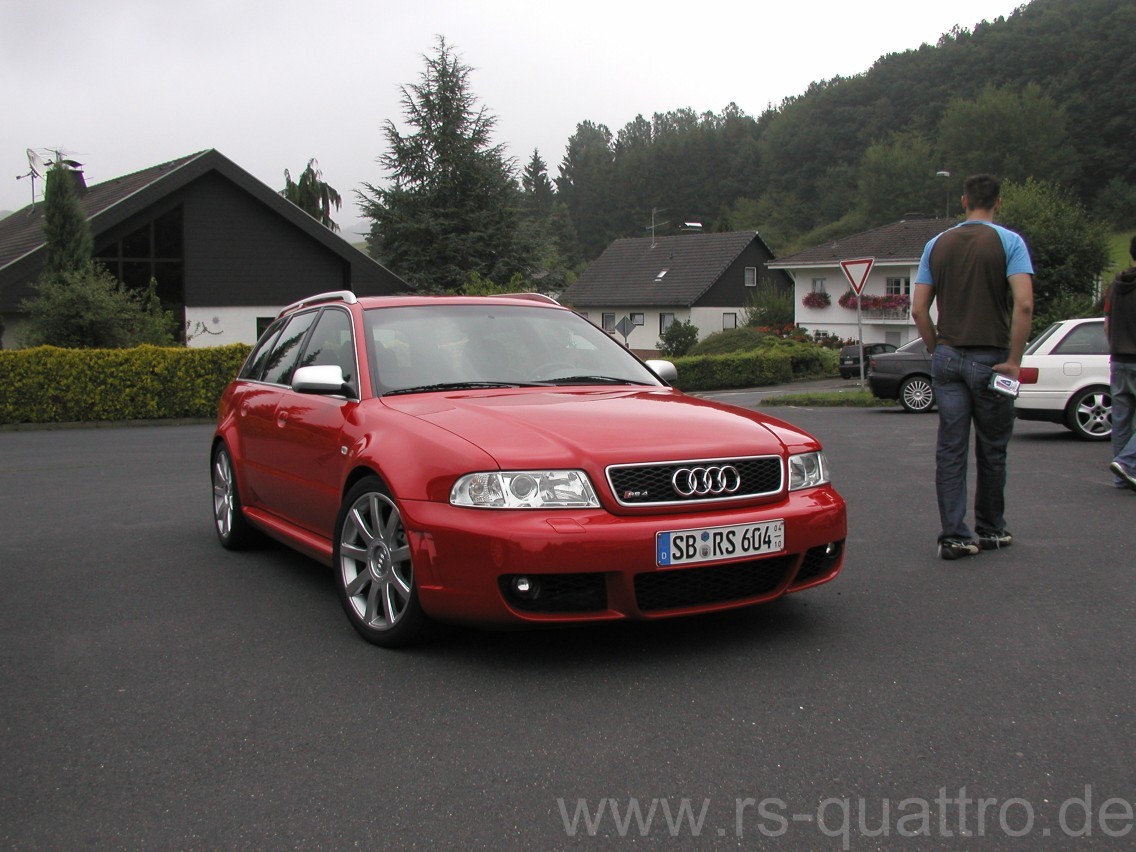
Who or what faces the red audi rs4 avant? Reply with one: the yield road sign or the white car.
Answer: the yield road sign

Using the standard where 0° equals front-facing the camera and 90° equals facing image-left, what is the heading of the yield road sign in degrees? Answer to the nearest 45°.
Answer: approximately 0°

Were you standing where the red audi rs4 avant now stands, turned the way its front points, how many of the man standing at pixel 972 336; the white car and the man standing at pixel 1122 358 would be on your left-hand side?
3

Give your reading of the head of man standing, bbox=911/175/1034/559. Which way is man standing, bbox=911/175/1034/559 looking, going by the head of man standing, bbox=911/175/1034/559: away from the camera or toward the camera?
away from the camera

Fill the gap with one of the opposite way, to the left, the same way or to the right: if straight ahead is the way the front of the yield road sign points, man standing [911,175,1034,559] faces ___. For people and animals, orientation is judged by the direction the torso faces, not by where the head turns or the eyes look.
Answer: the opposite way

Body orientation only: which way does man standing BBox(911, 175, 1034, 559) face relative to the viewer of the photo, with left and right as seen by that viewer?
facing away from the viewer
